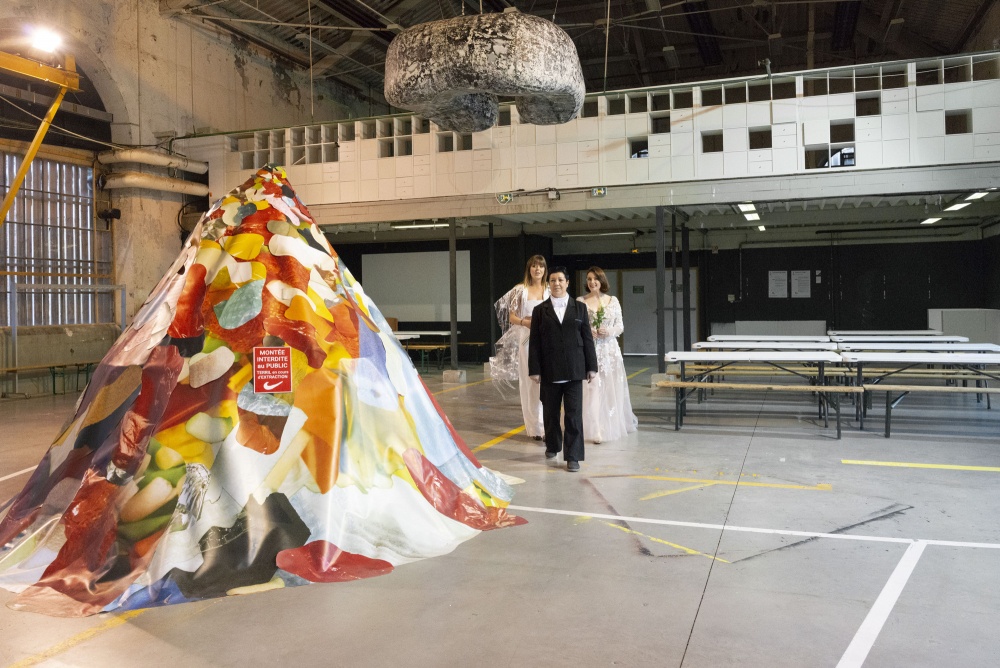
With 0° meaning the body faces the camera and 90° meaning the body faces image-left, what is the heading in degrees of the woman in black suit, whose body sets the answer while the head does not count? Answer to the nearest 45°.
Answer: approximately 0°

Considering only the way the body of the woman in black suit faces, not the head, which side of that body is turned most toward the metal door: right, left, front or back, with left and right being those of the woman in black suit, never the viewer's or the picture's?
back

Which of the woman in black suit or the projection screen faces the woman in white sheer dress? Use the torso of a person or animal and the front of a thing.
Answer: the projection screen

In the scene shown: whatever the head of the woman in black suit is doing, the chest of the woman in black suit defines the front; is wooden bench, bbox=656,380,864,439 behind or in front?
behind

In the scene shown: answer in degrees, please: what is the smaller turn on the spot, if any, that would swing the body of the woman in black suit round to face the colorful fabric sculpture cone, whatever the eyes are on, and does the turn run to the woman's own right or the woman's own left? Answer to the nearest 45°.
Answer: approximately 45° to the woman's own right

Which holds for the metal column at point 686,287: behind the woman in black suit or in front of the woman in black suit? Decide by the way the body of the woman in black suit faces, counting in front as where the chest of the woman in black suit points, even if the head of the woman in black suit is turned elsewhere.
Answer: behind

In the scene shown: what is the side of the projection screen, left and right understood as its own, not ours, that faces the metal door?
left

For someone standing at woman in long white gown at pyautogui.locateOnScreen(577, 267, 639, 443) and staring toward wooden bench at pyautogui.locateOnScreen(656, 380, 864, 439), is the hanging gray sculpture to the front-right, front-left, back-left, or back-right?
back-right

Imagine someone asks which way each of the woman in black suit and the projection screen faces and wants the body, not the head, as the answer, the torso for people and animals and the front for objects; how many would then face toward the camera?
2

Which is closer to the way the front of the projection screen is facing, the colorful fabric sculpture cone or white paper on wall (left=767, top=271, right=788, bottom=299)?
the colorful fabric sculpture cone

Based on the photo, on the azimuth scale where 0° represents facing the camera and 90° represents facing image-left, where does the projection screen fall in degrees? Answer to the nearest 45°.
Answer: approximately 0°

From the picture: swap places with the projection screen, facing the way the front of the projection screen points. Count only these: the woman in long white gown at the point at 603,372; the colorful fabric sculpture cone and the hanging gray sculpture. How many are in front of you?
3

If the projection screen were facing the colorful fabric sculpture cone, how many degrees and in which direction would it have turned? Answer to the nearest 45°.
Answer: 0° — it already faces it

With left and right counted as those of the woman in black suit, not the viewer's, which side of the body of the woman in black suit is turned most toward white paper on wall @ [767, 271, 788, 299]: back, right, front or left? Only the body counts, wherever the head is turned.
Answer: back

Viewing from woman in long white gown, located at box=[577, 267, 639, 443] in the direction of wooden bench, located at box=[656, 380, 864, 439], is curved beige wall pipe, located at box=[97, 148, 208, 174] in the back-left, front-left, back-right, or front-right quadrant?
back-left
